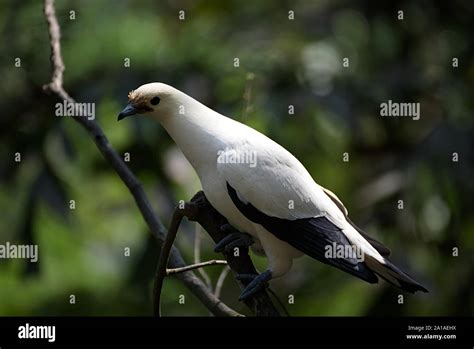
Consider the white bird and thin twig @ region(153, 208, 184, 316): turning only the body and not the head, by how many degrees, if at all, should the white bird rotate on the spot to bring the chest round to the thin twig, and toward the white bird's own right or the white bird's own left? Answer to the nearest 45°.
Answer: approximately 45° to the white bird's own left

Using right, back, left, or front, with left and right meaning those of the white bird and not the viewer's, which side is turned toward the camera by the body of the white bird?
left
